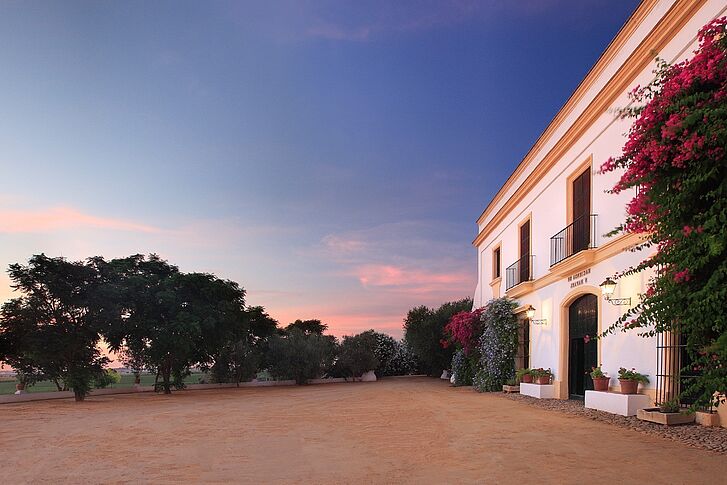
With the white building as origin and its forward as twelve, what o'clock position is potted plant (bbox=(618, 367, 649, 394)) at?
The potted plant is roughly at 10 o'clock from the white building.

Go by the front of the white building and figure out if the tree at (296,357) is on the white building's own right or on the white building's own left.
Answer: on the white building's own right

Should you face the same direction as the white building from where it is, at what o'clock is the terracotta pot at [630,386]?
The terracotta pot is roughly at 10 o'clock from the white building.

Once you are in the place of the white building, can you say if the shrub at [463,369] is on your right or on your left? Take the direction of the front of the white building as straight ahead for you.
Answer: on your right

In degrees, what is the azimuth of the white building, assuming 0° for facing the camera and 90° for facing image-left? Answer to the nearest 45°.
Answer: approximately 45°
